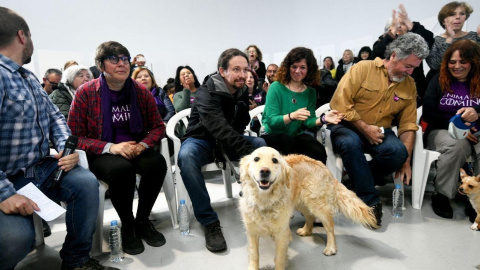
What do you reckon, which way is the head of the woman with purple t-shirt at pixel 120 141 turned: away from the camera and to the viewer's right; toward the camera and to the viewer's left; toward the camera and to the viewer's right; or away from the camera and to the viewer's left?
toward the camera and to the viewer's right

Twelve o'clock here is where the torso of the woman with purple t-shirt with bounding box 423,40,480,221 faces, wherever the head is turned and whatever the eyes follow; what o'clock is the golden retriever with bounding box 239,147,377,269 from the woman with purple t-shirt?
The golden retriever is roughly at 1 o'clock from the woman with purple t-shirt.

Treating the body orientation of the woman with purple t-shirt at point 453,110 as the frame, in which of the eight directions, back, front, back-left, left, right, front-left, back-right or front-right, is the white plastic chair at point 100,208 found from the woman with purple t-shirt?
front-right

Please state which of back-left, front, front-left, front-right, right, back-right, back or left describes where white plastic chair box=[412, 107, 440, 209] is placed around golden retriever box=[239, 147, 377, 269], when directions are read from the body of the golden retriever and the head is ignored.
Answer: back

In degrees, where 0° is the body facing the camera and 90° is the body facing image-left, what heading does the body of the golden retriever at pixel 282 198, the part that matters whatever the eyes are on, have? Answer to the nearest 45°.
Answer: approximately 45°

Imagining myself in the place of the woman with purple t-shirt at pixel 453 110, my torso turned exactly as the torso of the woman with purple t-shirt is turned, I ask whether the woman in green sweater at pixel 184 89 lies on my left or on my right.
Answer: on my right

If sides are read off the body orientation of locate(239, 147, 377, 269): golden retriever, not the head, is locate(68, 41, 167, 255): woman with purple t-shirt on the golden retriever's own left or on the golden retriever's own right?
on the golden retriever's own right

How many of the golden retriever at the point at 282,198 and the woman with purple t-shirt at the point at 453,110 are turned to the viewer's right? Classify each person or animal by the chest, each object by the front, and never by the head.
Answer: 0

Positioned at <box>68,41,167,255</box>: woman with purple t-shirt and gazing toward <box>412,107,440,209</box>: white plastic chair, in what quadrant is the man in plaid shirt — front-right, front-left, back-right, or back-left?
back-right

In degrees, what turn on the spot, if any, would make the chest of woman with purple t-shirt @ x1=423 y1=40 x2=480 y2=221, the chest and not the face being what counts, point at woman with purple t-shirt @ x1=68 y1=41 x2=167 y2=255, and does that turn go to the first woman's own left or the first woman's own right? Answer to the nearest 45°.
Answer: approximately 45° to the first woman's own right
